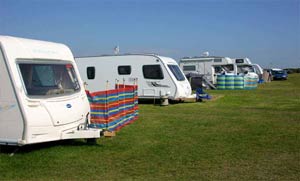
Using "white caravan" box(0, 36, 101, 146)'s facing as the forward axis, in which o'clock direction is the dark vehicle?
The dark vehicle is roughly at 9 o'clock from the white caravan.

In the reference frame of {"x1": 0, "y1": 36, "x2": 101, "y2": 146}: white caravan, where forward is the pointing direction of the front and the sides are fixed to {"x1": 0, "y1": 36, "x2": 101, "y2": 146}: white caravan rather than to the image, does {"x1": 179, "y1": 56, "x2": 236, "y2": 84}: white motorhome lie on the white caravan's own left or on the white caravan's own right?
on the white caravan's own left

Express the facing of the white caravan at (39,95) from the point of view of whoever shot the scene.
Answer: facing the viewer and to the right of the viewer

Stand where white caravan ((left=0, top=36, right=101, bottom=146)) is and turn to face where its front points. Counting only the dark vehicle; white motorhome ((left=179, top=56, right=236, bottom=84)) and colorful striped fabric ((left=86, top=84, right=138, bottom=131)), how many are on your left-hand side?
3

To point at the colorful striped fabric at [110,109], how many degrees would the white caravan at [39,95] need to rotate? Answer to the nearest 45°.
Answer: approximately 90° to its left
